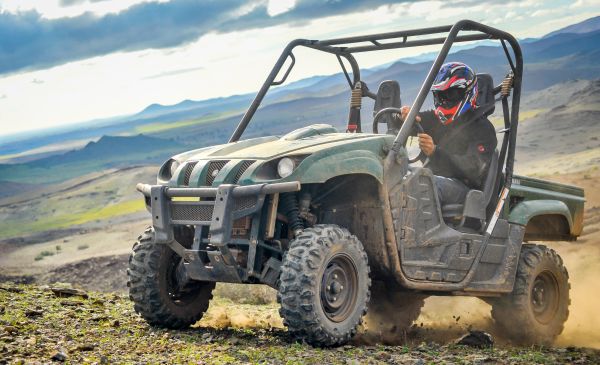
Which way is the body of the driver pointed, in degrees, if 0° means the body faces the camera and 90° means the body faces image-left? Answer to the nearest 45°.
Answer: approximately 45°

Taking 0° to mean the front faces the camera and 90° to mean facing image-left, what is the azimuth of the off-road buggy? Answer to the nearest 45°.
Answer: approximately 45°

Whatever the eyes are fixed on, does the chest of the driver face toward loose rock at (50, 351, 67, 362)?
yes

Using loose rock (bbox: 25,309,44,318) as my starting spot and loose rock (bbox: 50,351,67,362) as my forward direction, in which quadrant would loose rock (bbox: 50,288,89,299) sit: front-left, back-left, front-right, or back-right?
back-left

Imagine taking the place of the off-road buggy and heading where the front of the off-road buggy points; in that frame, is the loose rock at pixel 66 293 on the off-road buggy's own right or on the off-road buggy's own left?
on the off-road buggy's own right
